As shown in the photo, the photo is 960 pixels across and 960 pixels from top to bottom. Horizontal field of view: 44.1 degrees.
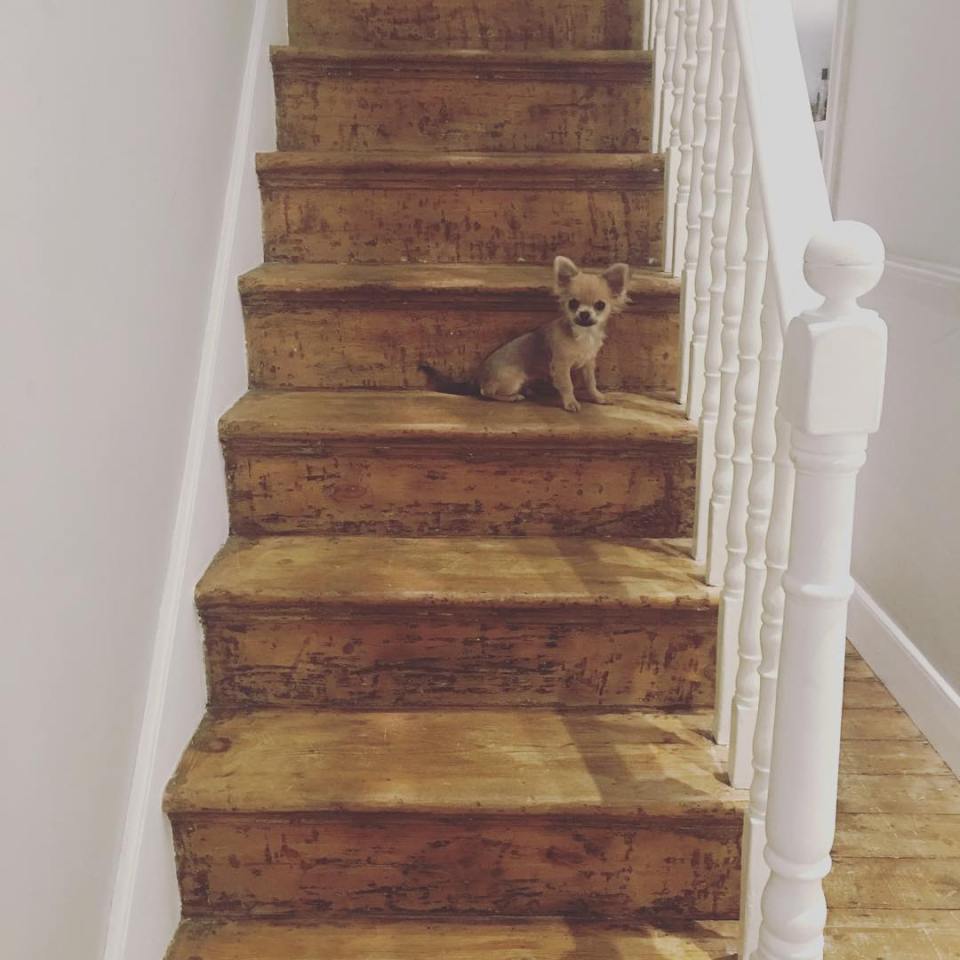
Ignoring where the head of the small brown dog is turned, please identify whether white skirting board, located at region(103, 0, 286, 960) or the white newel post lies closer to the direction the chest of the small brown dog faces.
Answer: the white newel post

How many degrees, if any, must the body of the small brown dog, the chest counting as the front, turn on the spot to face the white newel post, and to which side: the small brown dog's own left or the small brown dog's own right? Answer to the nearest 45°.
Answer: approximately 45° to the small brown dog's own right

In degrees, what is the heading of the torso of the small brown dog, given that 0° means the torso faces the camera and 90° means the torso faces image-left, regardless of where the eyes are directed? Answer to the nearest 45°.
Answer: approximately 315°

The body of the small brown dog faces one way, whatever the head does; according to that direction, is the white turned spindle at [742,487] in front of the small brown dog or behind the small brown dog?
in front

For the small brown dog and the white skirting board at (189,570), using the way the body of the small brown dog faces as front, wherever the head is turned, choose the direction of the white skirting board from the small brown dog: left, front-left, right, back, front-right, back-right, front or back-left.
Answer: right

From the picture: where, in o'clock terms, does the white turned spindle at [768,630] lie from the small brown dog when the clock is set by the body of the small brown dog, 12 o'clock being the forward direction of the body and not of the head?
The white turned spindle is roughly at 1 o'clock from the small brown dog.
